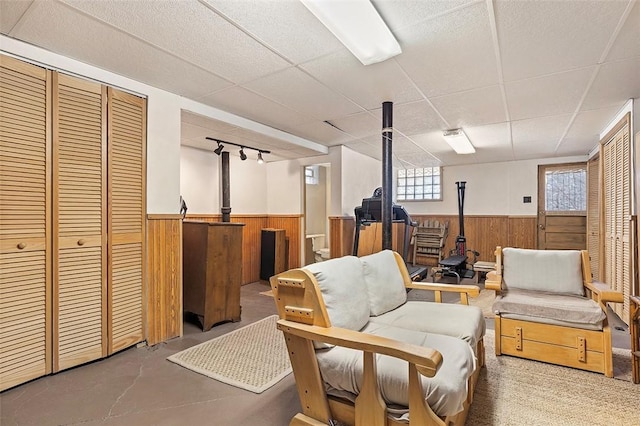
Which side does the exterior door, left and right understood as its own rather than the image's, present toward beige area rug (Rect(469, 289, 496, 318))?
front

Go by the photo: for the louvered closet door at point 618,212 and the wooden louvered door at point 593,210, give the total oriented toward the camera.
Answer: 0

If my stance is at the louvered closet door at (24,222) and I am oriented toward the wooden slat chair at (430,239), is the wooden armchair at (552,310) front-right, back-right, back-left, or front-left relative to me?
front-right

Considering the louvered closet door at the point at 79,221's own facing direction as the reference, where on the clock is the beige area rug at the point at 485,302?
The beige area rug is roughly at 11 o'clock from the louvered closet door.

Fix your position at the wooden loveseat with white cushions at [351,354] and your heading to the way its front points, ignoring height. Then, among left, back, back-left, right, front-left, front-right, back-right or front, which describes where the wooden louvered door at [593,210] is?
left

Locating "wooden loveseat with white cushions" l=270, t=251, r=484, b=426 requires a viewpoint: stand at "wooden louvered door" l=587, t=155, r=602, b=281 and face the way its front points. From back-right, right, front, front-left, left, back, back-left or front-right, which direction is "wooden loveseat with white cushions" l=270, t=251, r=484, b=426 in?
left

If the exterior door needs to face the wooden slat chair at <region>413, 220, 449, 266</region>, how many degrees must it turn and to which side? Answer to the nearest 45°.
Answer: approximately 90° to its right

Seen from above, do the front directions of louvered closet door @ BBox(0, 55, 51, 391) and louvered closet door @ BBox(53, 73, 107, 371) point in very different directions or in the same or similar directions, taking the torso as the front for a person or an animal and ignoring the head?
same or similar directions

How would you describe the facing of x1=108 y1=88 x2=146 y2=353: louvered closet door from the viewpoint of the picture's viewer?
facing the viewer and to the right of the viewer

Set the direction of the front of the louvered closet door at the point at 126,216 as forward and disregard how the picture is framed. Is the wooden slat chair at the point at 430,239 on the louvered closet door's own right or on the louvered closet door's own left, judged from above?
on the louvered closet door's own left

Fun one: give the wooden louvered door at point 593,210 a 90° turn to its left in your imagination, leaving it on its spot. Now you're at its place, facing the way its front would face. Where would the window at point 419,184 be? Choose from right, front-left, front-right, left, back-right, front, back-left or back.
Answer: right

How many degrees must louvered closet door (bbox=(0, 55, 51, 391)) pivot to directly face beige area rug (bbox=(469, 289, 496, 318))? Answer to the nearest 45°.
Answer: approximately 45° to its left

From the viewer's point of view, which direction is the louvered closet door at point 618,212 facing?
to the viewer's left

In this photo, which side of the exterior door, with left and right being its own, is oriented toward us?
front

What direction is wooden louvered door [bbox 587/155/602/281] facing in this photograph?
to the viewer's left

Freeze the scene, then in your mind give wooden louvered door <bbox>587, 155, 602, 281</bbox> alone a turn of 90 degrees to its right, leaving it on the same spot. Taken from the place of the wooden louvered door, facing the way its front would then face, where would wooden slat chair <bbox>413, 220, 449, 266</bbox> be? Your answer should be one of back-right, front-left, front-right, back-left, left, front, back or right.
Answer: left

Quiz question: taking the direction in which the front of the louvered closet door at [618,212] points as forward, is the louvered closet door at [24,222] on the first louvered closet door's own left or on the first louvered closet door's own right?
on the first louvered closet door's own left

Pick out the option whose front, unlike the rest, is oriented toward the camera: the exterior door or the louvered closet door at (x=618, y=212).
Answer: the exterior door

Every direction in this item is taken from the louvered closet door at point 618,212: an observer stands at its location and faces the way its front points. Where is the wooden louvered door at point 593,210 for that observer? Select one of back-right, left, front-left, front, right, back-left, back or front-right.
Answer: right

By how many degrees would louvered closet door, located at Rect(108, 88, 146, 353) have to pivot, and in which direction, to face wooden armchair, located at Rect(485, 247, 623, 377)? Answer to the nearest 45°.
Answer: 0° — it already faces it
